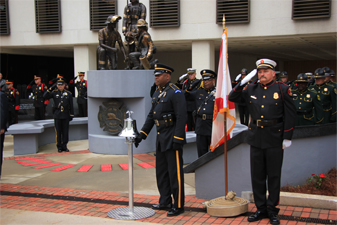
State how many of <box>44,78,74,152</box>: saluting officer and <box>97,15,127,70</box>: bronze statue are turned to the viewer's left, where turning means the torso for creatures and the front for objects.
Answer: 0

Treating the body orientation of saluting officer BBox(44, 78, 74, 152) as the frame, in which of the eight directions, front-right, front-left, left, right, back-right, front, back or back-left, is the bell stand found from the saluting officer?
front

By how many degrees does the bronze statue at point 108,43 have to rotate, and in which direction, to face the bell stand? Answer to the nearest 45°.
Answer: approximately 45° to its right

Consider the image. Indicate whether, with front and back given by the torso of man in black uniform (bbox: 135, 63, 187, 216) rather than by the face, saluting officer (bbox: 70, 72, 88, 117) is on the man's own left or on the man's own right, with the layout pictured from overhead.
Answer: on the man's own right

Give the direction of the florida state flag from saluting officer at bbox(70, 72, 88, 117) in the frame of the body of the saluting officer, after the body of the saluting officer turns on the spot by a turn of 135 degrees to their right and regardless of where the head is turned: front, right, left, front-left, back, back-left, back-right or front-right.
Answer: back

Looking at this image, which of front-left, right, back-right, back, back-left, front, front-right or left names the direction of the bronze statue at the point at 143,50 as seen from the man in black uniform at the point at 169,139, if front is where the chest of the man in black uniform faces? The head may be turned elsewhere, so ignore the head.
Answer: back-right

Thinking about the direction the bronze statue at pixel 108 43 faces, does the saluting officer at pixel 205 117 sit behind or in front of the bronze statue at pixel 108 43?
in front

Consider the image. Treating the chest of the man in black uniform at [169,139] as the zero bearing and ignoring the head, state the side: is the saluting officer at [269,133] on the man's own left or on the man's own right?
on the man's own left

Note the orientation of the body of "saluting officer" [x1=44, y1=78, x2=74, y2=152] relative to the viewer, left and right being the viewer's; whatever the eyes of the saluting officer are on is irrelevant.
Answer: facing the viewer
